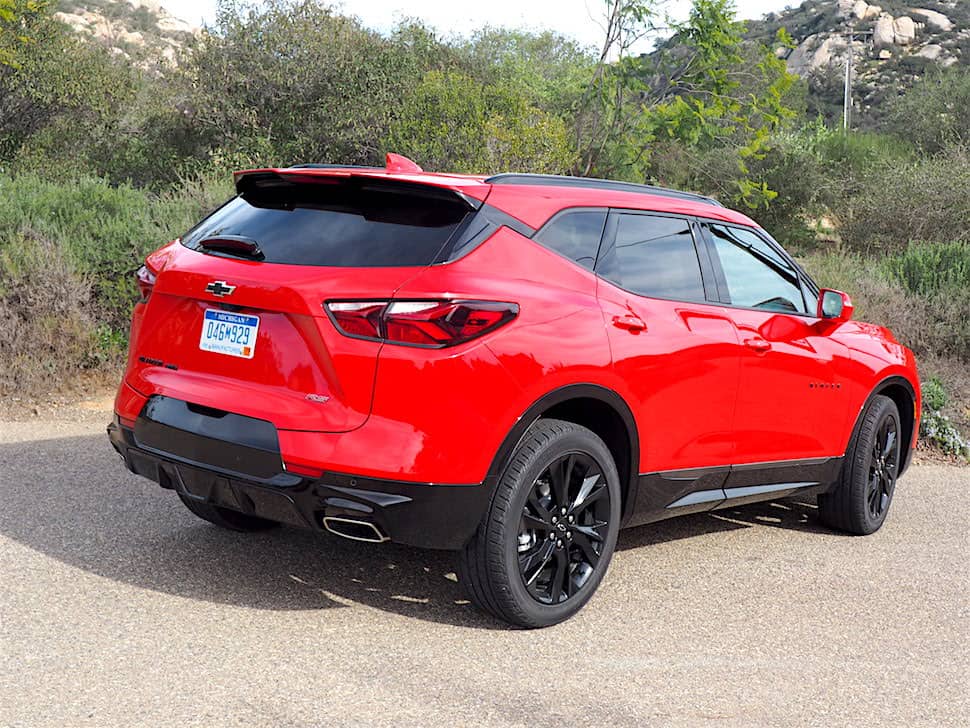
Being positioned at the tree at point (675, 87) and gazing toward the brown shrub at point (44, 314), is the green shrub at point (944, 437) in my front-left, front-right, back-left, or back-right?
front-left

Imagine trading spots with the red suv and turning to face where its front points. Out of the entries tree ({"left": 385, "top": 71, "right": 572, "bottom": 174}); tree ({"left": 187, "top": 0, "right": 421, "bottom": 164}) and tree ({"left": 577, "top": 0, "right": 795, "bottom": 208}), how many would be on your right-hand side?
0

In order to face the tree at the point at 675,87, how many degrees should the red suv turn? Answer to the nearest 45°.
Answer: approximately 45° to its left

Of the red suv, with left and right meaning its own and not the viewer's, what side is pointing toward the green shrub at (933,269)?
front

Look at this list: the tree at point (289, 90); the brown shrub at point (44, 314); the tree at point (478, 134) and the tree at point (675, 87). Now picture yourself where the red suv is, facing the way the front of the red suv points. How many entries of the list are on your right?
0

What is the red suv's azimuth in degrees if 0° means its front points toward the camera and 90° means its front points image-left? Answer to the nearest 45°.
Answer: approximately 225°

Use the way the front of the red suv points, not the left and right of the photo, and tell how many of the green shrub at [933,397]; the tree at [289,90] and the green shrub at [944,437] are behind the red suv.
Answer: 0

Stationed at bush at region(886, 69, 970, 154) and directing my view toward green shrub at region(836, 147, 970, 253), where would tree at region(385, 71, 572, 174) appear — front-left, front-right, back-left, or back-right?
front-right

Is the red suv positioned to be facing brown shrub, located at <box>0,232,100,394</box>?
no

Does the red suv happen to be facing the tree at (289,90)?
no

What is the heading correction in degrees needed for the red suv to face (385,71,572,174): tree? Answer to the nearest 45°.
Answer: approximately 45° to its left

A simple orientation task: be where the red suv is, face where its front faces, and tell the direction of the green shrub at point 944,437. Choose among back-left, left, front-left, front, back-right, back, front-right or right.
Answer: front

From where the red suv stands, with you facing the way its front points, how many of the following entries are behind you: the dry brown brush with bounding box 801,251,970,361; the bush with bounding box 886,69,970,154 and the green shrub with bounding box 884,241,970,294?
0

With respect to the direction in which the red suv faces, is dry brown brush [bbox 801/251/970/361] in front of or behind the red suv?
in front
